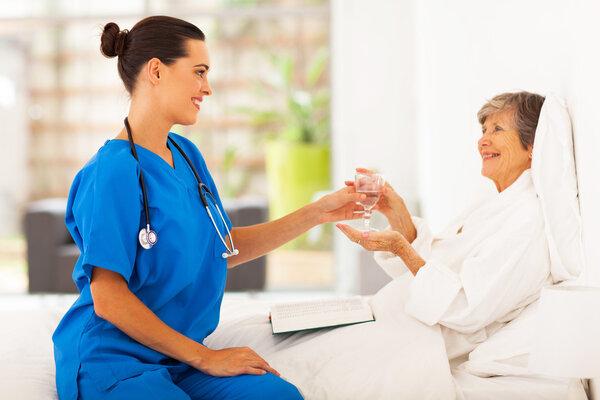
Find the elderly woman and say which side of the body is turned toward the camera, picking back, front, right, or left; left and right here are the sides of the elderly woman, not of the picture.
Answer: left

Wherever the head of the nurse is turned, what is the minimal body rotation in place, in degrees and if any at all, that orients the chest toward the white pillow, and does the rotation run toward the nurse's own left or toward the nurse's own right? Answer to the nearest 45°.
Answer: approximately 45° to the nurse's own left

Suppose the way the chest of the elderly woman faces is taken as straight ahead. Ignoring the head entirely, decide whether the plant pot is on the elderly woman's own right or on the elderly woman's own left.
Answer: on the elderly woman's own right

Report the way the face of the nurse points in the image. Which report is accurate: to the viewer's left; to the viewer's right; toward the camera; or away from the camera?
to the viewer's right

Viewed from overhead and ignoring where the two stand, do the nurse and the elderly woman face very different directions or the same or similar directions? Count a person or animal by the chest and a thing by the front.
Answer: very different directions

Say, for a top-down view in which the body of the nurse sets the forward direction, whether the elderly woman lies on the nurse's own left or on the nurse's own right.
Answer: on the nurse's own left

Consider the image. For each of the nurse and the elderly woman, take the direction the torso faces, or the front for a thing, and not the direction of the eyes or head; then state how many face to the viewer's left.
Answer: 1
